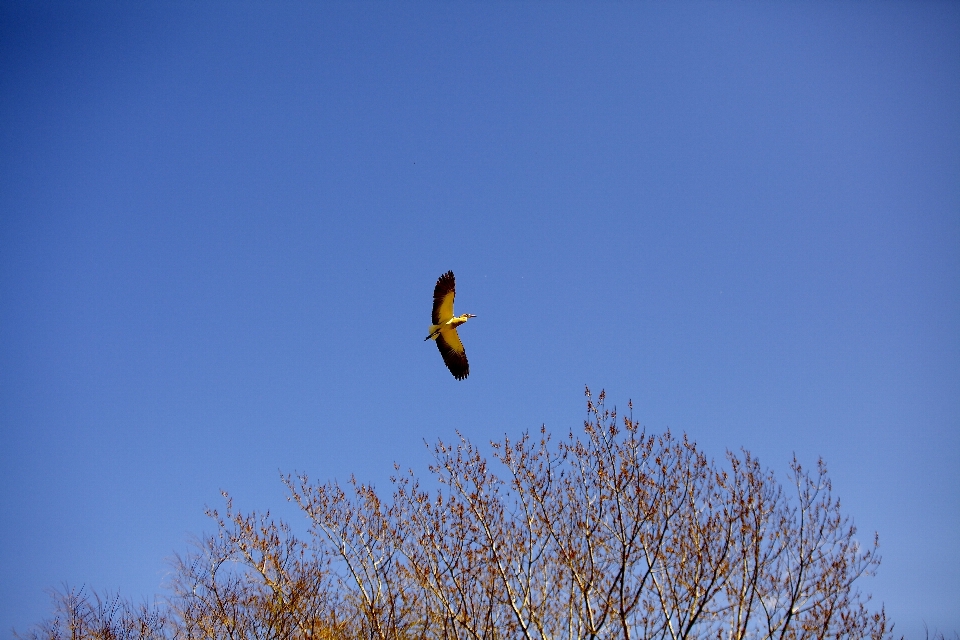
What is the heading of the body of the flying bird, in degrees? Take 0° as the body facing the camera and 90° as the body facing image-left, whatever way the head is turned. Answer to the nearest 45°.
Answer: approximately 270°
